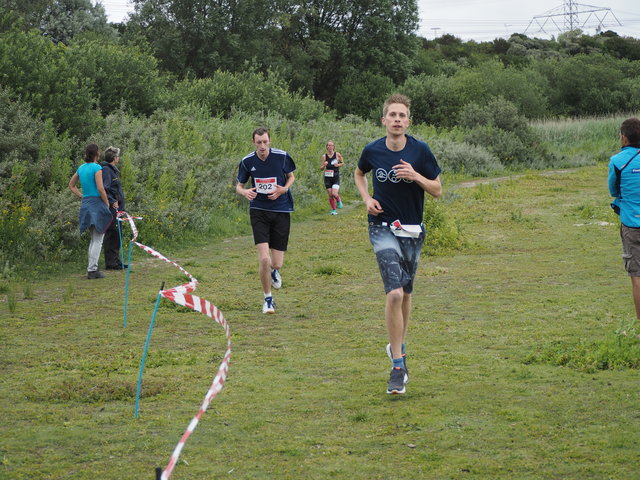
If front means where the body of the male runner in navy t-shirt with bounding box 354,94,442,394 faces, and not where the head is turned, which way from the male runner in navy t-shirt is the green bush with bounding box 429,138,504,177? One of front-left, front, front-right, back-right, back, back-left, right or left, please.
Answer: back

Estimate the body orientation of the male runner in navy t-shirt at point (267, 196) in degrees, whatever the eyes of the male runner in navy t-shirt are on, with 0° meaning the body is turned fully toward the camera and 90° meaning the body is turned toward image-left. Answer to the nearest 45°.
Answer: approximately 0°

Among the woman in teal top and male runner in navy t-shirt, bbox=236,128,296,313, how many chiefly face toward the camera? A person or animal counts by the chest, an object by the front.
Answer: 1

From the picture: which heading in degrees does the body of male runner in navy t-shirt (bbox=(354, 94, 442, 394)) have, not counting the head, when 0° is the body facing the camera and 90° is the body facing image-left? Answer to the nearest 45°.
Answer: approximately 0°

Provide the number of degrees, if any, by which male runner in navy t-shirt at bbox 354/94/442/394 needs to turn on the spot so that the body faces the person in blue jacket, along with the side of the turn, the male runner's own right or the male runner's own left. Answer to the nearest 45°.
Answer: approximately 135° to the male runner's own left

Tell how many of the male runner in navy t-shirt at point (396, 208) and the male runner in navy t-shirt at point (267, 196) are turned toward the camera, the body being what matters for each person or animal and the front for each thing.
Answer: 2

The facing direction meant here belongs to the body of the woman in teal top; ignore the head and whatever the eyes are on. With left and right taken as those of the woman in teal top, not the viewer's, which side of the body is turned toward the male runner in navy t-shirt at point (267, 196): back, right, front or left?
right

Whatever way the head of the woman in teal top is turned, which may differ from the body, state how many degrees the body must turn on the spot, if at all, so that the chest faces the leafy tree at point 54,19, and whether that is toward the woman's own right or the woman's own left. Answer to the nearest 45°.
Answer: approximately 45° to the woman's own left

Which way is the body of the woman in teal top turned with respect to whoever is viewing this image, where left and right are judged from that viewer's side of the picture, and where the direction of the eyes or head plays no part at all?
facing away from the viewer and to the right of the viewer

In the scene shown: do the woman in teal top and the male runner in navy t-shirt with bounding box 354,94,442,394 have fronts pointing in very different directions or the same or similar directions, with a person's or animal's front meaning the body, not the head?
very different directions

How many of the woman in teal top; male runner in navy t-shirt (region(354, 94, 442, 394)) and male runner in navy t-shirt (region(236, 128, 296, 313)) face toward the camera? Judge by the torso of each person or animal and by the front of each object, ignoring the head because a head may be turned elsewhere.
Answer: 2

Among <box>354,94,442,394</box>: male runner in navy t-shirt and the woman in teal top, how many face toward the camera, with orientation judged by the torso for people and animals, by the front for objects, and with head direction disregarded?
1
